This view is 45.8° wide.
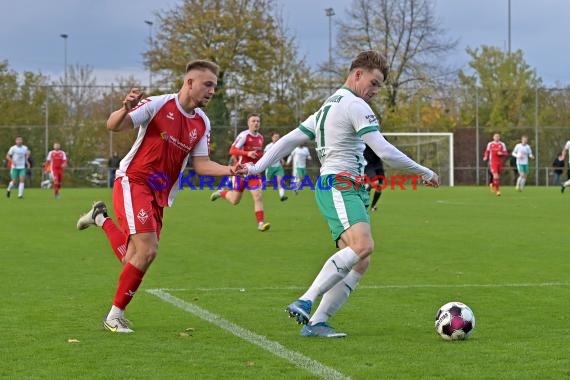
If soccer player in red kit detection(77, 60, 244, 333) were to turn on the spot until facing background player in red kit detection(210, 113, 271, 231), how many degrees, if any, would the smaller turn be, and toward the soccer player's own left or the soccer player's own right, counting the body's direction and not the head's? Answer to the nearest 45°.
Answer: approximately 135° to the soccer player's own left

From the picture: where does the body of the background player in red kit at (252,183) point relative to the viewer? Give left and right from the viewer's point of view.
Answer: facing the viewer and to the right of the viewer

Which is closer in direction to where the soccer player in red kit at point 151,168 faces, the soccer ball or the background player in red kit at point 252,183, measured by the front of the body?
the soccer ball

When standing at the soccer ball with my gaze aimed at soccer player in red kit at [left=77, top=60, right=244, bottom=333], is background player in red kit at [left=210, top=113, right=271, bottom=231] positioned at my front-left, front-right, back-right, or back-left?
front-right

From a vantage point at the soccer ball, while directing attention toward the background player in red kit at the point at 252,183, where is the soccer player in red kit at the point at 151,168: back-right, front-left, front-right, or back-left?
front-left

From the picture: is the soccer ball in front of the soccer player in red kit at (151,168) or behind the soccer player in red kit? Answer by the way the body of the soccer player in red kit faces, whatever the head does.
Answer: in front

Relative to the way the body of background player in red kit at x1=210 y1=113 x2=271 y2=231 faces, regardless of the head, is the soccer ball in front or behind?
in front

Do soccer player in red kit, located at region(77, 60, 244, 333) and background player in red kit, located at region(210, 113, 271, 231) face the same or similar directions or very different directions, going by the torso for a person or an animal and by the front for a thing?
same or similar directions
